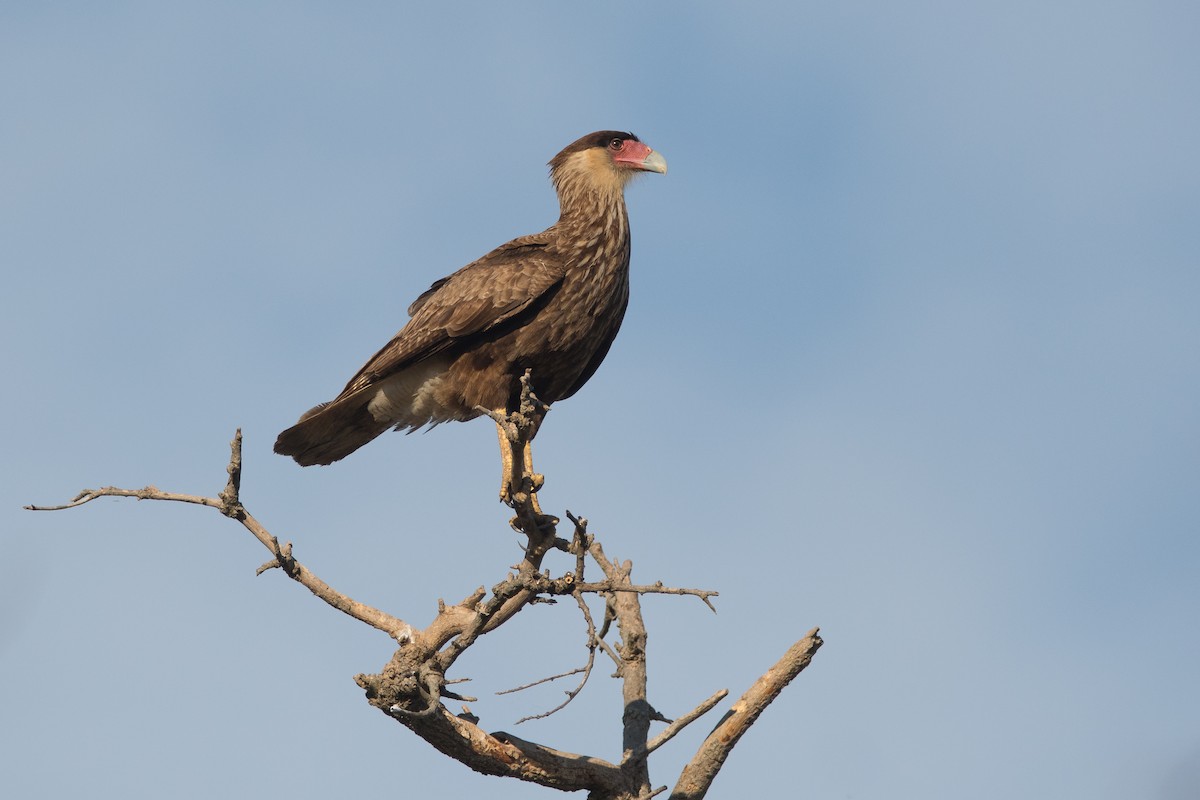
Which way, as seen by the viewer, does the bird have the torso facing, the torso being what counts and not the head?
to the viewer's right
